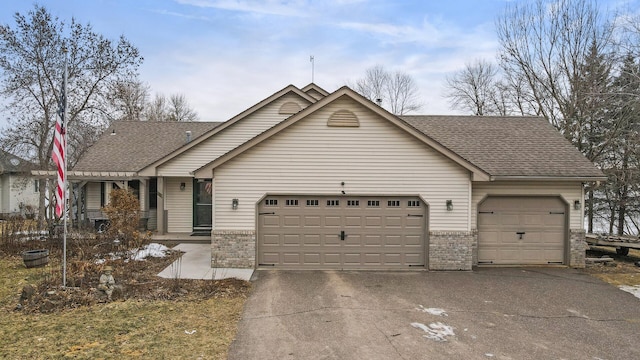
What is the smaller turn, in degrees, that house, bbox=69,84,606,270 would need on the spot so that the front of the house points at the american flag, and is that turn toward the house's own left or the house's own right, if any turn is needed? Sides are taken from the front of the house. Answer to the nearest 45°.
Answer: approximately 45° to the house's own right

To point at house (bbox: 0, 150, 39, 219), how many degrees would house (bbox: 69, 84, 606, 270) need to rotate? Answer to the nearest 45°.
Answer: approximately 135° to its right

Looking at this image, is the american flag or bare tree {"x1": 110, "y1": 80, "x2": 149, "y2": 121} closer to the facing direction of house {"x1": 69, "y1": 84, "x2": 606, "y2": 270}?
the american flag

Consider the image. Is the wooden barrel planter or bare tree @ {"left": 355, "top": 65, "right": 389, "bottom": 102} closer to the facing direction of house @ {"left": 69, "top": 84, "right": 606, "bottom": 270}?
the wooden barrel planter

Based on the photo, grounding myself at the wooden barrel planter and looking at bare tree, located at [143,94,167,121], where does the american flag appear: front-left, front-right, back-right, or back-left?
back-right

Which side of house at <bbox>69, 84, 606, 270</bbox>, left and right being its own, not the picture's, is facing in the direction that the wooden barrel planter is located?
right

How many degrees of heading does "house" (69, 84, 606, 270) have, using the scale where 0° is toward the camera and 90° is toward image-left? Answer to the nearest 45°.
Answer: approximately 0°

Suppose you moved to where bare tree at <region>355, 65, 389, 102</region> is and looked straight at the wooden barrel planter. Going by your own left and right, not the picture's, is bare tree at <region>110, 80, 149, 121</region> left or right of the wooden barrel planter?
right

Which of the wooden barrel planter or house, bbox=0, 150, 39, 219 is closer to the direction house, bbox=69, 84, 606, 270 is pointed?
the wooden barrel planter

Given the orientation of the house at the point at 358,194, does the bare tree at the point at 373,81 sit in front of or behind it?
behind
